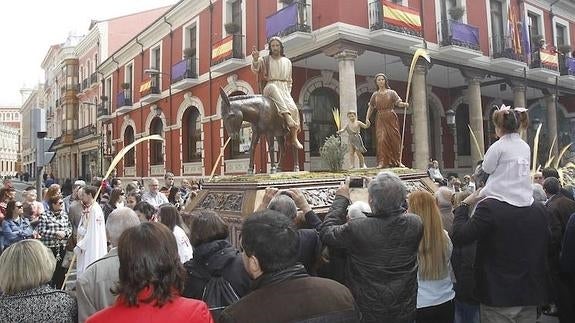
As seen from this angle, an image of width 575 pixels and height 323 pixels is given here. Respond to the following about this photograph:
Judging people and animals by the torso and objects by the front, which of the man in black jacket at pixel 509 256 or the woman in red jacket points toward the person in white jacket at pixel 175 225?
the woman in red jacket

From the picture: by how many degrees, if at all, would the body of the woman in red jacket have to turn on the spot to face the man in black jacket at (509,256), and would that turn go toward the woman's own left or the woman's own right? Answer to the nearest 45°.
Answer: approximately 90° to the woman's own right

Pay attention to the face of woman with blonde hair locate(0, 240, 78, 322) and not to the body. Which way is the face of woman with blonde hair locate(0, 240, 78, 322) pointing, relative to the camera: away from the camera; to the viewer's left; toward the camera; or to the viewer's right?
away from the camera

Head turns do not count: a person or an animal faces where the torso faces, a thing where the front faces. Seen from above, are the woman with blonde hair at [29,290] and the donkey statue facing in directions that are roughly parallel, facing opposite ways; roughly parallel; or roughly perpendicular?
roughly perpendicular

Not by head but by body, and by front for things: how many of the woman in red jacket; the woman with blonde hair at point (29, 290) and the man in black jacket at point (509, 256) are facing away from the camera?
3

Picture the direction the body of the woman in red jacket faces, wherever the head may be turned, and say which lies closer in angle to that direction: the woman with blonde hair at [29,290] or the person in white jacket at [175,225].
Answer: the person in white jacket

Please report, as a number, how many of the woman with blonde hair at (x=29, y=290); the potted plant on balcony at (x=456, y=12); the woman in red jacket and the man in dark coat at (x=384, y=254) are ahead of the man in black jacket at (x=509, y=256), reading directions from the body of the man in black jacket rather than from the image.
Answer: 1

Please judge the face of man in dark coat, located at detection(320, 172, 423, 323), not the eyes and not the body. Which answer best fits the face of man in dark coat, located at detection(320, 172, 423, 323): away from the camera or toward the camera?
away from the camera

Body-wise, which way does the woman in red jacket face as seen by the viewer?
away from the camera

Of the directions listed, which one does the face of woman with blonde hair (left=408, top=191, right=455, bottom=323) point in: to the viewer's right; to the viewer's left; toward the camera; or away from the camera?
away from the camera

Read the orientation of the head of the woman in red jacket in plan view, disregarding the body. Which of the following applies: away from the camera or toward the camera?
away from the camera

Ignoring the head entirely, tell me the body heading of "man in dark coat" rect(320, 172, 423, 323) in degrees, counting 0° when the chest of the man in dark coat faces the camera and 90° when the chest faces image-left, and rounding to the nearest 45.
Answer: approximately 180°

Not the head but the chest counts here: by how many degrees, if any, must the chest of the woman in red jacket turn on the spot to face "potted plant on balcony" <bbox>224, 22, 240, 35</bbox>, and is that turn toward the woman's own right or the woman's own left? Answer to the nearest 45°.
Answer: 0° — they already face it

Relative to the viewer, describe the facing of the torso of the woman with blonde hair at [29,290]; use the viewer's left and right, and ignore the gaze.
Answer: facing away from the viewer

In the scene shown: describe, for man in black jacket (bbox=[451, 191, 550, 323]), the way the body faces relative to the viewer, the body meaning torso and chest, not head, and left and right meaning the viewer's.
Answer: facing away from the viewer

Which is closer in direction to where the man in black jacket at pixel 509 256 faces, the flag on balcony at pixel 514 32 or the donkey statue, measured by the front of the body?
the flag on balcony

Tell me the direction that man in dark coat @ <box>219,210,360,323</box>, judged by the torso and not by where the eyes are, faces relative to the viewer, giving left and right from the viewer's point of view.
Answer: facing away from the viewer and to the left of the viewer
